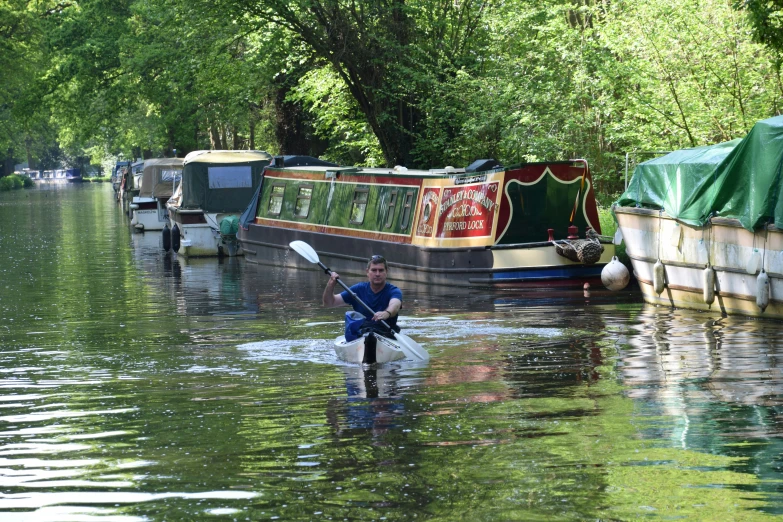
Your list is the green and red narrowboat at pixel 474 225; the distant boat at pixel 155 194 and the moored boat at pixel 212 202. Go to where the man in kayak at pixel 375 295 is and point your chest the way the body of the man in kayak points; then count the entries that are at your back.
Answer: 3

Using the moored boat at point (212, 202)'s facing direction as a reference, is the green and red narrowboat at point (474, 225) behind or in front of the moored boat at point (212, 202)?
behind

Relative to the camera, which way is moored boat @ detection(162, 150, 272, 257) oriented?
away from the camera

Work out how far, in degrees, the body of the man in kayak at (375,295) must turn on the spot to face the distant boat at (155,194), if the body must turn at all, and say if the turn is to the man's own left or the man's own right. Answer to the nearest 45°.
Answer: approximately 180°

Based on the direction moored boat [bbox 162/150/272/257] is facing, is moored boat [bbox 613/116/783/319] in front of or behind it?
behind

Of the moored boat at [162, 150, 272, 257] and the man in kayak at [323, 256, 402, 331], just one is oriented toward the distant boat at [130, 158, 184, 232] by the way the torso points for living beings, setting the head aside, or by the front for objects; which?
the moored boat

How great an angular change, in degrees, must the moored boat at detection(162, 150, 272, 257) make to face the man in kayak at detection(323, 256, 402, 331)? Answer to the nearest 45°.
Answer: approximately 180°

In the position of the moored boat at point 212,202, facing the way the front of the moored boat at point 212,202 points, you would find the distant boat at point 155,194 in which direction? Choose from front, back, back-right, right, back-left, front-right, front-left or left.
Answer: front

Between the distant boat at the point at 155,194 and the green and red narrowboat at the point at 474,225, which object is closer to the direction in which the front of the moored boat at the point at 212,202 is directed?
the distant boat

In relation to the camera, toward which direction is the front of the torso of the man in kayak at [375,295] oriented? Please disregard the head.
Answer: toward the camera

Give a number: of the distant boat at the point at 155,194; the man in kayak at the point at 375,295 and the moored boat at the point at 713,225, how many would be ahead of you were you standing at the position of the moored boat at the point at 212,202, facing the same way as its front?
1

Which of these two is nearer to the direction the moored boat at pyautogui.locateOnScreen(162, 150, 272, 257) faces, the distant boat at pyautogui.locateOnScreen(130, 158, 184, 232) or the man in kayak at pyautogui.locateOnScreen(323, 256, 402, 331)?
the distant boat

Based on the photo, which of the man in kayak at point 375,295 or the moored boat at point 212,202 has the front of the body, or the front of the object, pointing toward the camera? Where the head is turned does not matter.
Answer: the man in kayak

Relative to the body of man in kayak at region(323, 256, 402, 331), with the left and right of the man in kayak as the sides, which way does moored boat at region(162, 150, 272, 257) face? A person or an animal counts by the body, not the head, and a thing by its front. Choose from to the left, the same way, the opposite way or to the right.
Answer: the opposite way

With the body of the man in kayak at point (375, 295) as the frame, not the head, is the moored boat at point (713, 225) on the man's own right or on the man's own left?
on the man's own left
